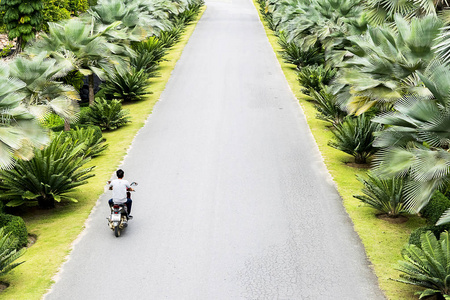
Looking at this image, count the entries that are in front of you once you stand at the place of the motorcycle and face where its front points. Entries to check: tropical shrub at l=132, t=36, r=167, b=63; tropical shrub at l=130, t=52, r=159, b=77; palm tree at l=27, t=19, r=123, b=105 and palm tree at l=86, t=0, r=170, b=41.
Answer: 4

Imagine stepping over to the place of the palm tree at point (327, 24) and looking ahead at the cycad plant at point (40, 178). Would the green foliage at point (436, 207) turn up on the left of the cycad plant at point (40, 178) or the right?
left

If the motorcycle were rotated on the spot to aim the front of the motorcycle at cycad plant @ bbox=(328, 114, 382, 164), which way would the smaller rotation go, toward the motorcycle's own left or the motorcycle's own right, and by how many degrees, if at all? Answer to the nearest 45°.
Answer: approximately 45° to the motorcycle's own right

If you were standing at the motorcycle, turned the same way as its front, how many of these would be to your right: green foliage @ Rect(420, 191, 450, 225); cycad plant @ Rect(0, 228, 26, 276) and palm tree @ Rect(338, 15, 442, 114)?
2

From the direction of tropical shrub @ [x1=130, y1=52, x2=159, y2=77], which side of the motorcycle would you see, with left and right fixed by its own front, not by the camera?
front

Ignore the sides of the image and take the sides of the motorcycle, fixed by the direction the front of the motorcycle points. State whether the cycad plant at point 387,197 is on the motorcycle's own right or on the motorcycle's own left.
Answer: on the motorcycle's own right

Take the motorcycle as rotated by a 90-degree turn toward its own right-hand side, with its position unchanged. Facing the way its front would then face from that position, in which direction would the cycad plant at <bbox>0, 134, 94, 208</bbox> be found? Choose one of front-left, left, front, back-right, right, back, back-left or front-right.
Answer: back-left

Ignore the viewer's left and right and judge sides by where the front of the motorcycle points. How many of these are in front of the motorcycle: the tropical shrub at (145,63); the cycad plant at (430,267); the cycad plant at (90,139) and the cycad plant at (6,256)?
2

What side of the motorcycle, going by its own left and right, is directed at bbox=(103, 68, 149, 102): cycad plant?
front

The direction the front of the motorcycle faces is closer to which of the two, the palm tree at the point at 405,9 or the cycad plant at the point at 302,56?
the cycad plant

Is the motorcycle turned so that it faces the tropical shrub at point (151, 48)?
yes

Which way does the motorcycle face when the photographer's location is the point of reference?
facing away from the viewer

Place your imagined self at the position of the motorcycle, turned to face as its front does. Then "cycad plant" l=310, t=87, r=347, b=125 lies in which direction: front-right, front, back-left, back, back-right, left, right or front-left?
front-right

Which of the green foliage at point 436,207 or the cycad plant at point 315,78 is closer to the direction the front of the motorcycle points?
the cycad plant
